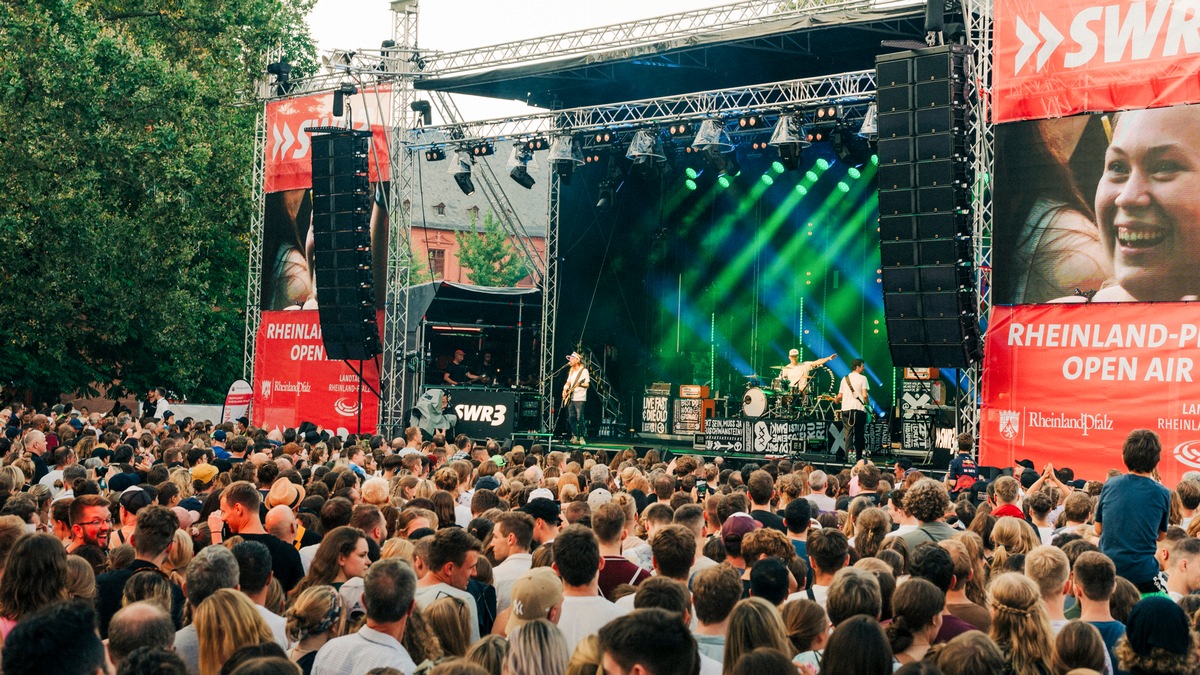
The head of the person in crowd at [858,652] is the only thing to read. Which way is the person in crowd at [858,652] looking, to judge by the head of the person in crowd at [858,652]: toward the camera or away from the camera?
away from the camera

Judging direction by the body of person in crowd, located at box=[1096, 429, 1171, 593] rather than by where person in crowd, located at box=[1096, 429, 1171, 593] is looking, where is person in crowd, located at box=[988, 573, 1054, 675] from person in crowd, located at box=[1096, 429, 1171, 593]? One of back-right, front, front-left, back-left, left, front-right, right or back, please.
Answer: back

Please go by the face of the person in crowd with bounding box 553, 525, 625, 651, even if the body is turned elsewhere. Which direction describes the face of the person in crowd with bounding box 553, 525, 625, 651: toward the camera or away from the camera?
away from the camera

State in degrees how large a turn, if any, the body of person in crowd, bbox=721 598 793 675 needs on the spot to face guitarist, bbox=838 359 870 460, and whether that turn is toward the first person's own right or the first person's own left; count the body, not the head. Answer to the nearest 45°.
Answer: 0° — they already face them

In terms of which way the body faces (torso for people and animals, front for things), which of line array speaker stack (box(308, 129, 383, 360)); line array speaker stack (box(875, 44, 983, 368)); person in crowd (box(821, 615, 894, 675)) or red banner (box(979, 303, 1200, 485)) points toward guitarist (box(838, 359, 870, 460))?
the person in crowd

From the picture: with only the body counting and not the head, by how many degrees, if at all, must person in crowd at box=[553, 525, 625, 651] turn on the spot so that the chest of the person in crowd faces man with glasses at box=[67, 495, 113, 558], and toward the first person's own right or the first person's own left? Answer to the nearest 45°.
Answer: approximately 45° to the first person's own left

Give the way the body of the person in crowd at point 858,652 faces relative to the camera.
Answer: away from the camera

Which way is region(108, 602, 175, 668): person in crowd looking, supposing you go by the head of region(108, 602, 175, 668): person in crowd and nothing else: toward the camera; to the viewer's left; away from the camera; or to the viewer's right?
away from the camera

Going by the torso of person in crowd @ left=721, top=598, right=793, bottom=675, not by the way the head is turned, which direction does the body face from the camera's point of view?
away from the camera

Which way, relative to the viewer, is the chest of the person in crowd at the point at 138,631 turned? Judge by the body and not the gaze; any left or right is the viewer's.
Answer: facing away from the viewer

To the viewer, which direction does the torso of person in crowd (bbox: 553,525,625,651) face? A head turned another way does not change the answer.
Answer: away from the camera

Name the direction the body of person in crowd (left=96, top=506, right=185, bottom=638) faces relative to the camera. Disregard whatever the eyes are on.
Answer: away from the camera
